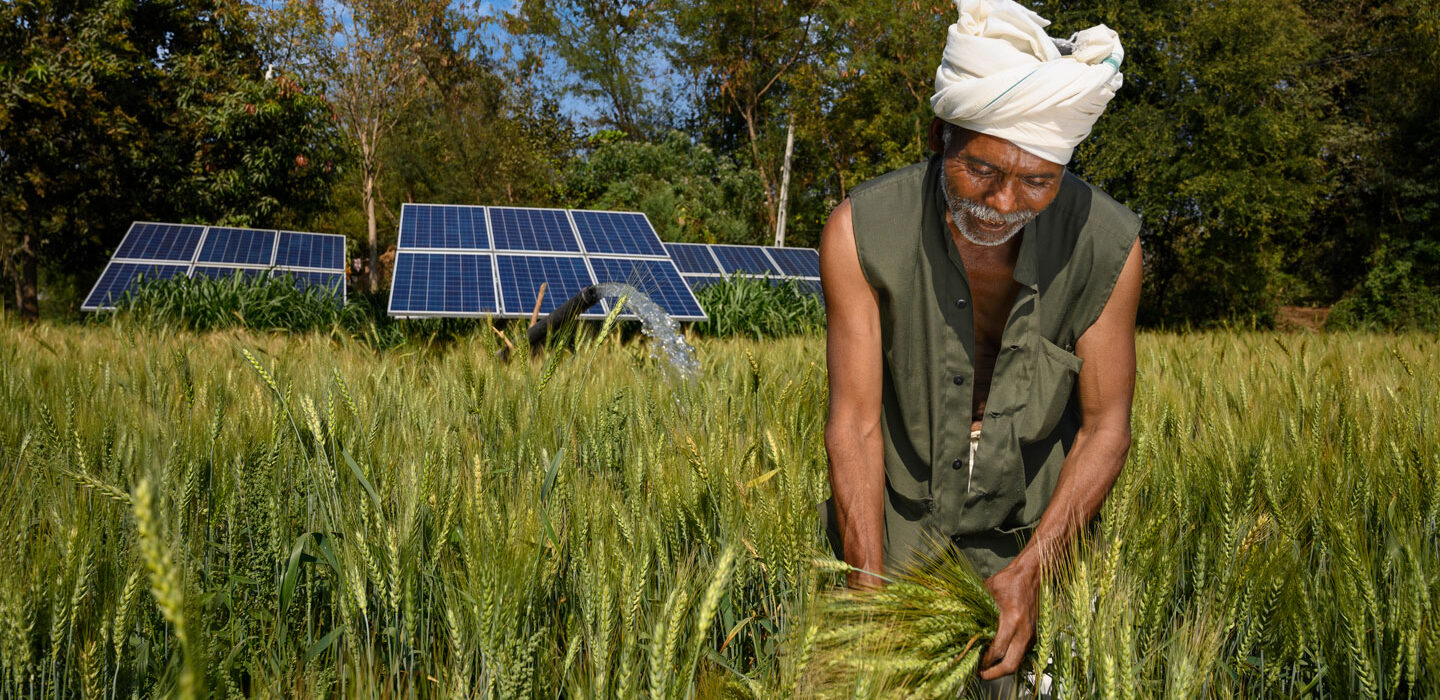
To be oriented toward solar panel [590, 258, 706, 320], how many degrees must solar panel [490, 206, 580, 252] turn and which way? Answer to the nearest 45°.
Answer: approximately 45° to its left

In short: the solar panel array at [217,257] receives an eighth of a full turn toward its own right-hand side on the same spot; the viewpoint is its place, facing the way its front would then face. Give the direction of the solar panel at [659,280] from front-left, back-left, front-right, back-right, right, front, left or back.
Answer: left

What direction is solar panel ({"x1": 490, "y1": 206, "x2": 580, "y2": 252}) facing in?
toward the camera

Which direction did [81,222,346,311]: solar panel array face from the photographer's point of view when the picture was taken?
facing the viewer

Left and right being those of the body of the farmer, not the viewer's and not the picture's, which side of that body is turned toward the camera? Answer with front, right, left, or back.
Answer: front

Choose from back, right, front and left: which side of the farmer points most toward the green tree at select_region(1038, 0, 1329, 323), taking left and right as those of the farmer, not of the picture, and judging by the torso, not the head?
back

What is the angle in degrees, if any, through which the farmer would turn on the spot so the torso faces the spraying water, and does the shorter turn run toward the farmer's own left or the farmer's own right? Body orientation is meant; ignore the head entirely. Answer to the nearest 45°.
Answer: approximately 135° to the farmer's own right

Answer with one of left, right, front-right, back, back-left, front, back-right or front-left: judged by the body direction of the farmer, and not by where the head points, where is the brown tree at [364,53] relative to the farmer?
back-right

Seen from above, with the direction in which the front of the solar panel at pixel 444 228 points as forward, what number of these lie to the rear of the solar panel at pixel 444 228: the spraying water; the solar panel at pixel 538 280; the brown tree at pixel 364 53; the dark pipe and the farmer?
1

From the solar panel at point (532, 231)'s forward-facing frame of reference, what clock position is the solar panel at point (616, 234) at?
the solar panel at point (616, 234) is roughly at 9 o'clock from the solar panel at point (532, 231).

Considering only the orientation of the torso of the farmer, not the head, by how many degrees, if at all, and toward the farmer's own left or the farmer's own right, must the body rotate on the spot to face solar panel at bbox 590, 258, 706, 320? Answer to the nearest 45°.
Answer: approximately 135° to the farmer's own right

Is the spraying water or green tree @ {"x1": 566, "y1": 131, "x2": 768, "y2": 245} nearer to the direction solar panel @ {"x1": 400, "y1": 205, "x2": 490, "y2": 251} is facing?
the spraying water

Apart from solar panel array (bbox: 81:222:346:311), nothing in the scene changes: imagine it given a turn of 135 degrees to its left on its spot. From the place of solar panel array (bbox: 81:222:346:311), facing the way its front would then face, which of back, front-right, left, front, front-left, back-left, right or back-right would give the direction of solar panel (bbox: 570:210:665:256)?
right

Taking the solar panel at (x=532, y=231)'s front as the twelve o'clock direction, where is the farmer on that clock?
The farmer is roughly at 12 o'clock from the solar panel.
